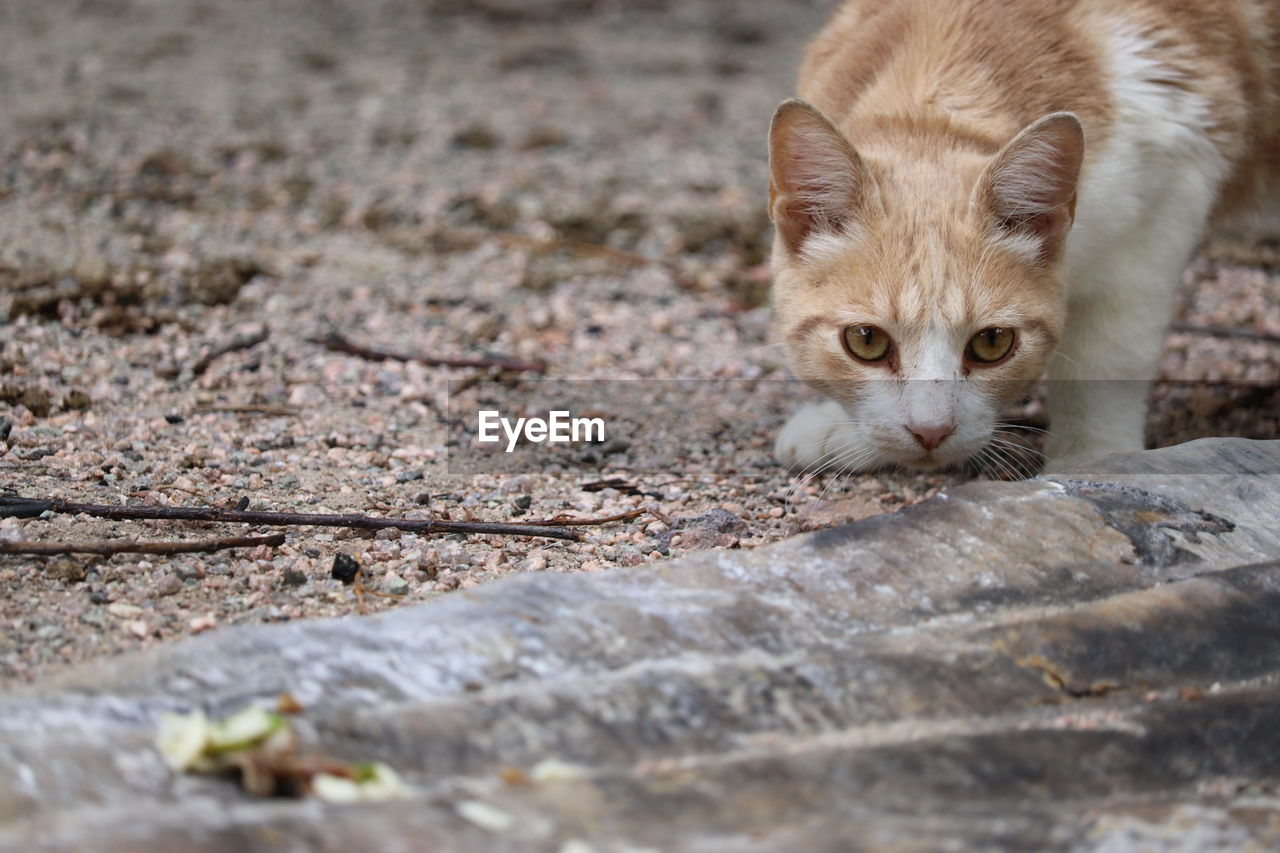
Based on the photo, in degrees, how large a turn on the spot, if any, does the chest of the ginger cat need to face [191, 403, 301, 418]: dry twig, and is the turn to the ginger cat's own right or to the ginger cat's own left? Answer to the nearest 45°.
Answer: approximately 45° to the ginger cat's own right

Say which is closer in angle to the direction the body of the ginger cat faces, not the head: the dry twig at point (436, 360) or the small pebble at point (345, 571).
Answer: the small pebble

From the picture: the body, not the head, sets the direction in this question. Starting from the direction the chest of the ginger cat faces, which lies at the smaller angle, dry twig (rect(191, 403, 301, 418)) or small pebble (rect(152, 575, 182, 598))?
the small pebble

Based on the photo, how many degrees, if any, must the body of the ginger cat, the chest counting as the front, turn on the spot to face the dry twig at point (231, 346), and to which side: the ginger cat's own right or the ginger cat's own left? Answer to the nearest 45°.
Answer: approximately 45° to the ginger cat's own right

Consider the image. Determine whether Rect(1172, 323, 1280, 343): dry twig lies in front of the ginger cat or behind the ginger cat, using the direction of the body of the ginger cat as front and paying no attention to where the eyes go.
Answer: behind

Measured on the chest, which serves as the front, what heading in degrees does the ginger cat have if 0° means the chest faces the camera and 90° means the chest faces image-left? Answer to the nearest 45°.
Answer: approximately 45°
